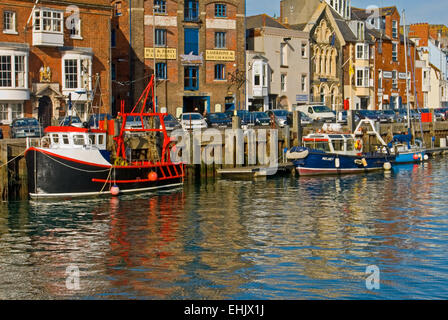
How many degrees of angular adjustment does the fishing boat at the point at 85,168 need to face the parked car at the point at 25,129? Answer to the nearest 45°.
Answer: approximately 90° to its right

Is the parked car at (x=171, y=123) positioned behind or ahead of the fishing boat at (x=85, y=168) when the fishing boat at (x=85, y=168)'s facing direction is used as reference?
behind

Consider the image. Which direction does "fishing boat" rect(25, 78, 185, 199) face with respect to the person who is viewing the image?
facing the viewer and to the left of the viewer

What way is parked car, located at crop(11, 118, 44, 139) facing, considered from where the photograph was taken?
facing the viewer

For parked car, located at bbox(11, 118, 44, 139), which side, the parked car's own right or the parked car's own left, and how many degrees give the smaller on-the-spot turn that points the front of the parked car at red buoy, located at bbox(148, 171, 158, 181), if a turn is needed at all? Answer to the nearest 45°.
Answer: approximately 45° to the parked car's own left

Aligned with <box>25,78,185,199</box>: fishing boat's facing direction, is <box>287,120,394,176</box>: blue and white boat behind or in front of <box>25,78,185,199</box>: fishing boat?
behind

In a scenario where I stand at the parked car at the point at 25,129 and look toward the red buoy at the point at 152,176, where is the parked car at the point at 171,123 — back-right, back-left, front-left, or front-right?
front-left

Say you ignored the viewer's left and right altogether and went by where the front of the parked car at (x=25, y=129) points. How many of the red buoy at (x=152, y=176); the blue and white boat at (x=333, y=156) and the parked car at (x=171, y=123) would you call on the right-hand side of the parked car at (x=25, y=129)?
0

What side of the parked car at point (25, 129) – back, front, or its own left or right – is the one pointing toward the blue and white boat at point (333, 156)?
left

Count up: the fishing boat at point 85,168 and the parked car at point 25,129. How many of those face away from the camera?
0
